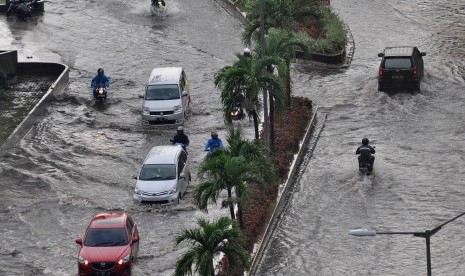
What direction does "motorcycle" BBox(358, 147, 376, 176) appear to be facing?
away from the camera

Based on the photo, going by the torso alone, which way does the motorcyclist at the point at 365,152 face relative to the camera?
away from the camera

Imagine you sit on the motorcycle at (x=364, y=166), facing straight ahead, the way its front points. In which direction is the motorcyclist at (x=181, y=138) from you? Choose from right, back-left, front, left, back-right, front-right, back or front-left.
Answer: left

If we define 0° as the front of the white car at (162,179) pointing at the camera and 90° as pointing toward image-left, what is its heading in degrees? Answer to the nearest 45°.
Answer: approximately 0°

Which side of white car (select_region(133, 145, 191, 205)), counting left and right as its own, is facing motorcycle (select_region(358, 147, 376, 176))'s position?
left

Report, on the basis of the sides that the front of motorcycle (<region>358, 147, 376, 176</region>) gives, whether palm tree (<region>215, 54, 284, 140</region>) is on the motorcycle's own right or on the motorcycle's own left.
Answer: on the motorcycle's own left

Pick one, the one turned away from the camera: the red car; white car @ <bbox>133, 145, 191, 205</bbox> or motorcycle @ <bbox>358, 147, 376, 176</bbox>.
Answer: the motorcycle

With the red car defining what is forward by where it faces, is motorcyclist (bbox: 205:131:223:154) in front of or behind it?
behind

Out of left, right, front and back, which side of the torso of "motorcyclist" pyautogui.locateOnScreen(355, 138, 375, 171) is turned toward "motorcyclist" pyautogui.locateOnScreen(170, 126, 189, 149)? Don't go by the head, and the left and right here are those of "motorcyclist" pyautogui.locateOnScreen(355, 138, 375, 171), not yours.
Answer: left

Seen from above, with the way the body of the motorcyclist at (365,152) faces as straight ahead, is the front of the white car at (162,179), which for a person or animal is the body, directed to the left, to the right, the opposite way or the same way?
the opposite way

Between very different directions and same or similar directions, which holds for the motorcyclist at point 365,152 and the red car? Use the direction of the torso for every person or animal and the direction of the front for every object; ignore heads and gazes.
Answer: very different directions

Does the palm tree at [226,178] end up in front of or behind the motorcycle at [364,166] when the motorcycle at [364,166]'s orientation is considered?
behind

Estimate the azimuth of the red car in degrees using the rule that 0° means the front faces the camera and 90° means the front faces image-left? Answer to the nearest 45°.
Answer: approximately 0°
